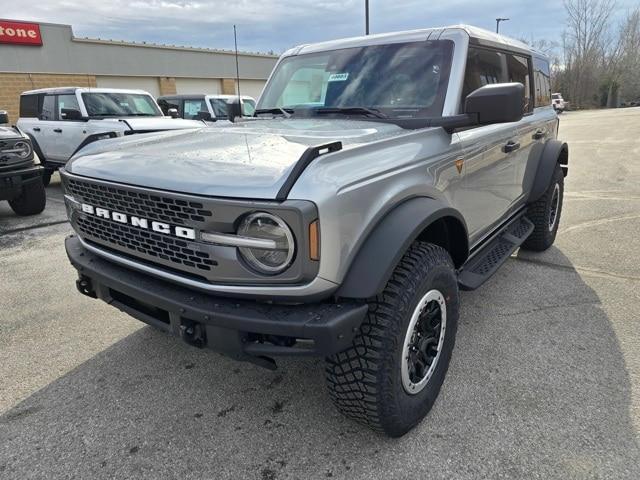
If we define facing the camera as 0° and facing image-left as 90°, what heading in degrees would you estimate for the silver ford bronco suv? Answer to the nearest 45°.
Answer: approximately 45°

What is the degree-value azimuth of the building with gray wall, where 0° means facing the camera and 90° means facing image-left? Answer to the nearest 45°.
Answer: approximately 315°

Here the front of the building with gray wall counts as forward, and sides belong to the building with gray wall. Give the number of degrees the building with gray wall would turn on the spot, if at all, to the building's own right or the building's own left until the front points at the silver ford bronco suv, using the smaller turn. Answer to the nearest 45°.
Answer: approximately 45° to the building's own right

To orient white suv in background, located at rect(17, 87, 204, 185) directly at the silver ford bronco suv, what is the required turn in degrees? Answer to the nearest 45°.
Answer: approximately 45° to its right

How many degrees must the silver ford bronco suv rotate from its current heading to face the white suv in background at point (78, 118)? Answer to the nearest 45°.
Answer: approximately 90° to its right

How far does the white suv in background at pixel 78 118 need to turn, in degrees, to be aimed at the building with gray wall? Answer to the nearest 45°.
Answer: approximately 135° to its left

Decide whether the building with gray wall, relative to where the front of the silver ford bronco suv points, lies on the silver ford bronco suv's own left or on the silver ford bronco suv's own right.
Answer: on the silver ford bronco suv's own right
